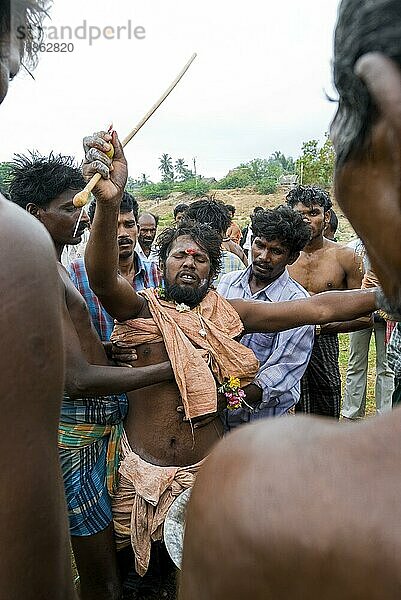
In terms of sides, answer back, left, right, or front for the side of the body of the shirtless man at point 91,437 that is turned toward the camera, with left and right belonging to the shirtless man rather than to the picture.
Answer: right

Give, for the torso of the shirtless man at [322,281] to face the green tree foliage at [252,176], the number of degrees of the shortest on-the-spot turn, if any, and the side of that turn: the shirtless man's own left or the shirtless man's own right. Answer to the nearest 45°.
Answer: approximately 135° to the shirtless man's own right

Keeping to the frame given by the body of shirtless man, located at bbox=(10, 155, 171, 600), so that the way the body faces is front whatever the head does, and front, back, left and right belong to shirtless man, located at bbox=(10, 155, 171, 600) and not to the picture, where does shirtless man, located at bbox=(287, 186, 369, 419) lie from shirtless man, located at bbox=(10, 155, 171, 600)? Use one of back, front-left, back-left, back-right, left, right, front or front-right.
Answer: front-left

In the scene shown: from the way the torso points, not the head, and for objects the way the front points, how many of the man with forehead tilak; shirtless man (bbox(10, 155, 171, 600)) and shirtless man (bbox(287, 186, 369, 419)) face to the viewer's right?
1

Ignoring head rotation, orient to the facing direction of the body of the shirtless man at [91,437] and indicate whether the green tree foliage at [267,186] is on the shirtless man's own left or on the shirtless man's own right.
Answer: on the shirtless man's own left

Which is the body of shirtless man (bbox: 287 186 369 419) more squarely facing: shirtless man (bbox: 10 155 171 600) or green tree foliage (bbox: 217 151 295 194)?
the shirtless man

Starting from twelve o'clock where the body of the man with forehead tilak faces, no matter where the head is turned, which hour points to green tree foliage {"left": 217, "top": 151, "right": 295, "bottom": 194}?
The green tree foliage is roughly at 6 o'clock from the man with forehead tilak.

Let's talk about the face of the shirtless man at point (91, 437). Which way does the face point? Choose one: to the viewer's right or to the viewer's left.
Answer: to the viewer's right

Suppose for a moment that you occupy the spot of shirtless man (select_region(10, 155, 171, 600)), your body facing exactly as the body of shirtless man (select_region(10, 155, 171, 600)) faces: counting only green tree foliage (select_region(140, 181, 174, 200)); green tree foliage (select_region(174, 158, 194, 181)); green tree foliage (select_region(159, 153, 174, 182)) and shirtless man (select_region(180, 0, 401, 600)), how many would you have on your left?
3

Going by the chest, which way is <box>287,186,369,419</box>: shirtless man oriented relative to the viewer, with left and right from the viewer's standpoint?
facing the viewer and to the left of the viewer

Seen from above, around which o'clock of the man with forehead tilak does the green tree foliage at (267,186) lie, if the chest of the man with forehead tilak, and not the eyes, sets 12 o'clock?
The green tree foliage is roughly at 6 o'clock from the man with forehead tilak.

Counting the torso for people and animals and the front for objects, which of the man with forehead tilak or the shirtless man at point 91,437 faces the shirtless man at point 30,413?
the man with forehead tilak

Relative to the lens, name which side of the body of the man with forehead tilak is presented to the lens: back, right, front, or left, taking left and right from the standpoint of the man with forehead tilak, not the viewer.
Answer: front

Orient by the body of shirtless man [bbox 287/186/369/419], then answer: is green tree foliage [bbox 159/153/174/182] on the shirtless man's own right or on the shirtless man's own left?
on the shirtless man's own right

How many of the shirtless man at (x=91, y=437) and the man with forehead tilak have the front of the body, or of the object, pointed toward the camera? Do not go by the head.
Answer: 1

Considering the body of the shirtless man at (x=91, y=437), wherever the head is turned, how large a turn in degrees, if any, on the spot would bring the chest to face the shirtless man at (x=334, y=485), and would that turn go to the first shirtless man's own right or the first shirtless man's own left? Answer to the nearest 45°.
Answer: approximately 90° to the first shirtless man's own right
